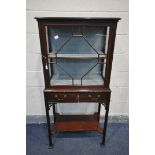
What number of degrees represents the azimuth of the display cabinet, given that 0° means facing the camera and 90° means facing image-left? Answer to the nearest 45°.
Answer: approximately 0°
